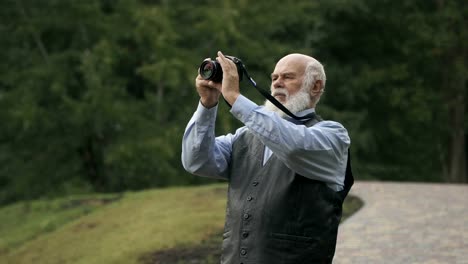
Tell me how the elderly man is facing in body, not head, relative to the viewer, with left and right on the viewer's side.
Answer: facing the viewer and to the left of the viewer
